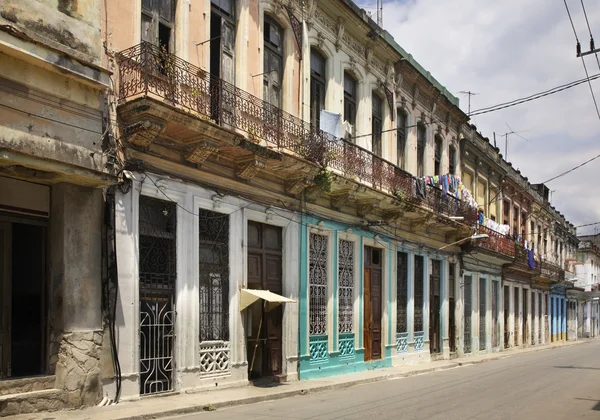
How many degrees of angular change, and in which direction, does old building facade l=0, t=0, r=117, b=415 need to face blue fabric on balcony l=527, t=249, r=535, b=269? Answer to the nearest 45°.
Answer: approximately 90° to its left

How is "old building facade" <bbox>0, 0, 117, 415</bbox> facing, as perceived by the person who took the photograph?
facing the viewer and to the right of the viewer

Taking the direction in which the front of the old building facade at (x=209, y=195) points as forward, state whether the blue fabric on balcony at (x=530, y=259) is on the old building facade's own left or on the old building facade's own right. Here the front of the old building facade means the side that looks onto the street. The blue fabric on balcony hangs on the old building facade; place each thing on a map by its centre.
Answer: on the old building facade's own left

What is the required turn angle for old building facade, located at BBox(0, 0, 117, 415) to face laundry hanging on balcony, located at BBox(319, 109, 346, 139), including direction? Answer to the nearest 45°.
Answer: approximately 90° to its left

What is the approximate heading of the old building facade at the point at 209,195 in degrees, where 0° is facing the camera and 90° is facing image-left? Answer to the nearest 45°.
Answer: approximately 315°
